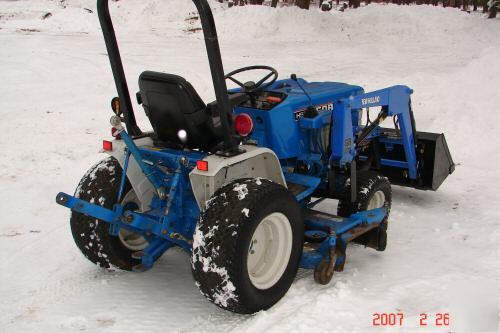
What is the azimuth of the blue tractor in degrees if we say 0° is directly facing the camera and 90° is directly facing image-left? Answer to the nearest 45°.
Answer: approximately 225°
